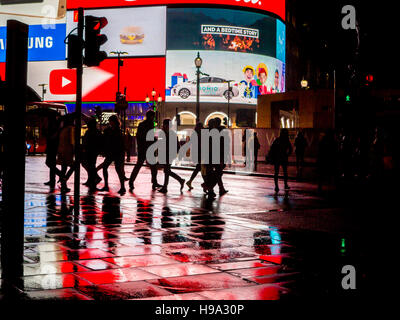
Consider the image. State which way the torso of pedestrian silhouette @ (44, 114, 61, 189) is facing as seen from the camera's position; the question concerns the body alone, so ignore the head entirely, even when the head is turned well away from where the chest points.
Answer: to the viewer's left

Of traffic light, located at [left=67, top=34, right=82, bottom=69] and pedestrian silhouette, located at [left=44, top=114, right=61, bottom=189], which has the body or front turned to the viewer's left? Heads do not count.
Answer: the pedestrian silhouette

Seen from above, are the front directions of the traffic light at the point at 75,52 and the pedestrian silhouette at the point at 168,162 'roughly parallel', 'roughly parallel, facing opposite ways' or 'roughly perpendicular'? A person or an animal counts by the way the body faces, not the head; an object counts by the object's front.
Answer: roughly perpendicular

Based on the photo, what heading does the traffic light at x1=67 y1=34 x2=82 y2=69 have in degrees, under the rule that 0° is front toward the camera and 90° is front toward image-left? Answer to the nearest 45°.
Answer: approximately 180°

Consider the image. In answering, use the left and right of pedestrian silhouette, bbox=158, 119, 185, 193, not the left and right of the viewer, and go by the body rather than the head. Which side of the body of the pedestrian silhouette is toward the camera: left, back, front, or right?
left

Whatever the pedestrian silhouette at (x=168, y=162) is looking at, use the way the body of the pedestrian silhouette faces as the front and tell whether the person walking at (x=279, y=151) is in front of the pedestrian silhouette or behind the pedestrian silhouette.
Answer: behind

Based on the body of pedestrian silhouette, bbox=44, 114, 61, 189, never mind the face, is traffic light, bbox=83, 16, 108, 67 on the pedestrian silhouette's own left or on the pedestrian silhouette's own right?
on the pedestrian silhouette's own left

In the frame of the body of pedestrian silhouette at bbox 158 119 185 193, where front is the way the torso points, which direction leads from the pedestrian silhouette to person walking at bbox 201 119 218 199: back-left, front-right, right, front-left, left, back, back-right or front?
back-left
